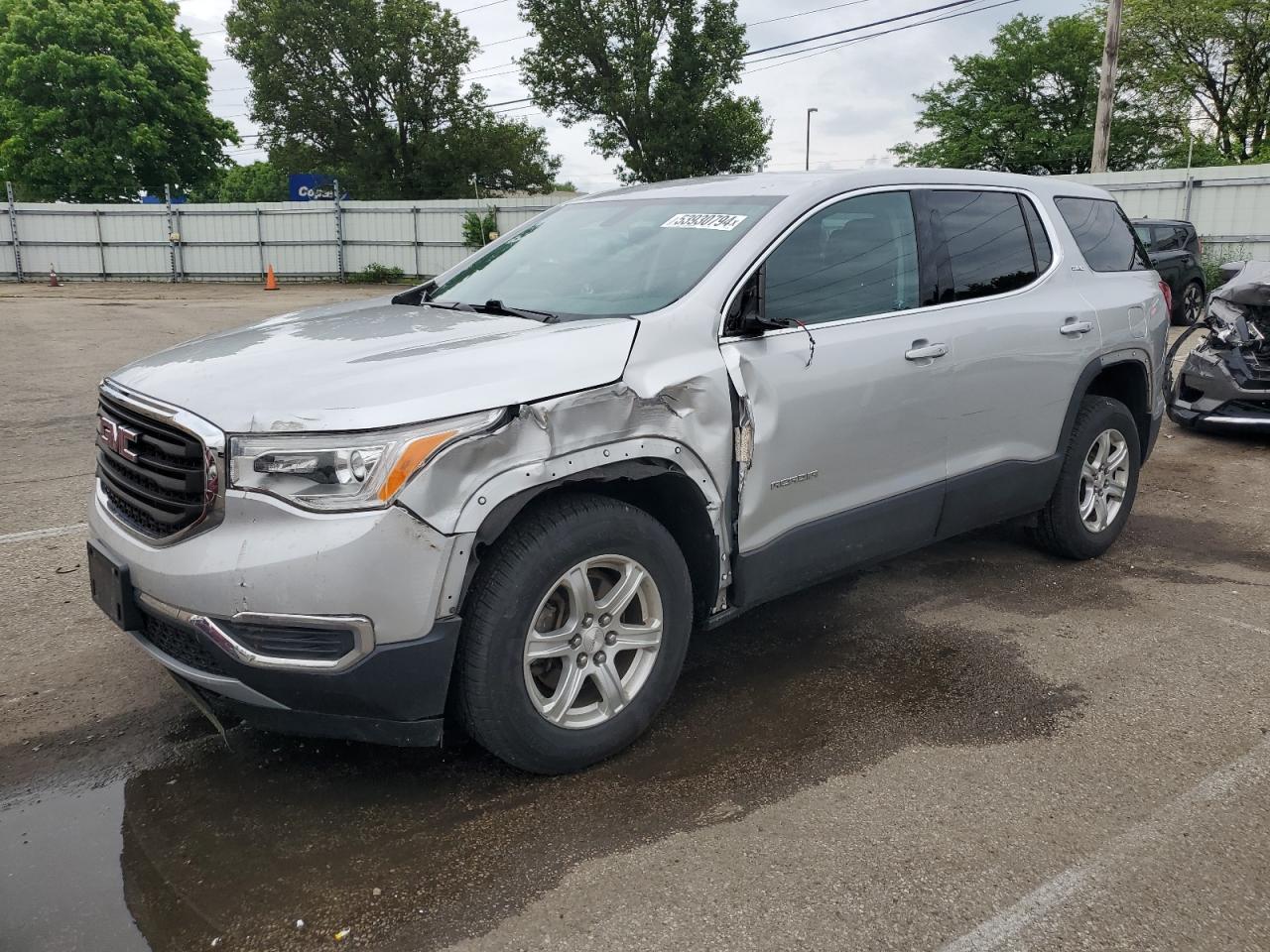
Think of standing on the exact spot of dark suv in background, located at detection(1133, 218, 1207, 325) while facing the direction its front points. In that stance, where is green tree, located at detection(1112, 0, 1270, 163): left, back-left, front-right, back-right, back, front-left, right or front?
back-right

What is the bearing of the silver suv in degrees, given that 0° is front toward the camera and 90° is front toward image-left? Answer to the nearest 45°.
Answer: approximately 45°

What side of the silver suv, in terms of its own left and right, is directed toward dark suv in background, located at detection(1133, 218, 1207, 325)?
back

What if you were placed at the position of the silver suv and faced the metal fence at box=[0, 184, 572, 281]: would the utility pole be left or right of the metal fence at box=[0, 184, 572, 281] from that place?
right

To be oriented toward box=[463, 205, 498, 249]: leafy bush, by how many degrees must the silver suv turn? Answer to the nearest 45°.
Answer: approximately 135° to its right

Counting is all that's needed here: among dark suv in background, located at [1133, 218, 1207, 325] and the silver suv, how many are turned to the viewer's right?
0

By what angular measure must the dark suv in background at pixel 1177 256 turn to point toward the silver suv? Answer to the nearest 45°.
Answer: approximately 45° to its left

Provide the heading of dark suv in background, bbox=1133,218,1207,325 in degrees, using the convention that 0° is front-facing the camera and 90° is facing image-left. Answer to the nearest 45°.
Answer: approximately 45°

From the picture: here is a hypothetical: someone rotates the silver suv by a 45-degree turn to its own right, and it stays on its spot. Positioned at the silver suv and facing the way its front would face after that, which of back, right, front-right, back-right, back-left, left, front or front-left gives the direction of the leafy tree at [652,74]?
right

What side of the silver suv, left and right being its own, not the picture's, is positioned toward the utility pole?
back

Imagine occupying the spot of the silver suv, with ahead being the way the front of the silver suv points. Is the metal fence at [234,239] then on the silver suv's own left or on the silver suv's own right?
on the silver suv's own right
